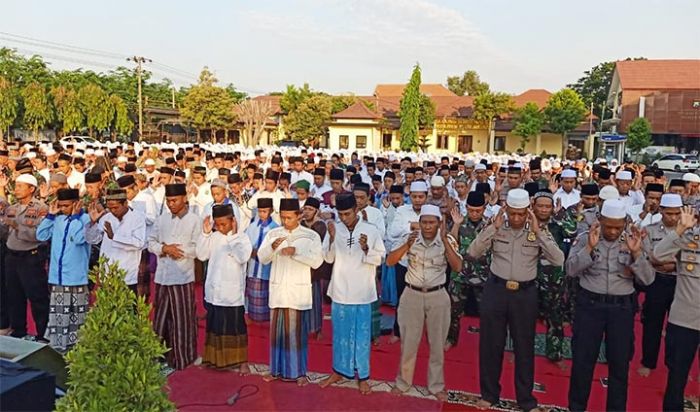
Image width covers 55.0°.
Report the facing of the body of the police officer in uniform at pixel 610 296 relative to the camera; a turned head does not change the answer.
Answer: toward the camera

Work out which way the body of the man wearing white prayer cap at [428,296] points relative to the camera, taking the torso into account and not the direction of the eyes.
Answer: toward the camera

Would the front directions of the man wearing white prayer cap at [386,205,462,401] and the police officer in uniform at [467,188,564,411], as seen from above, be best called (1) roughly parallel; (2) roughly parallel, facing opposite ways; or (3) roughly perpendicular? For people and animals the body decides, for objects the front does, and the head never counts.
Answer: roughly parallel

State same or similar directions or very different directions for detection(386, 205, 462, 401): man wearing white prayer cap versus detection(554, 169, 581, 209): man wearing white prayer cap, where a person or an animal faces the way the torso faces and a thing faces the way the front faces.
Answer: same or similar directions

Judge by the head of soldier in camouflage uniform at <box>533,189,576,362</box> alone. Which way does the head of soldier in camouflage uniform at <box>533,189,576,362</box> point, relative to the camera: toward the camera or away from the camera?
toward the camera

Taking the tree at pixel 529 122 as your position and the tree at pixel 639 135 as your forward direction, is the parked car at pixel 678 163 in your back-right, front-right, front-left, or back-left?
front-right

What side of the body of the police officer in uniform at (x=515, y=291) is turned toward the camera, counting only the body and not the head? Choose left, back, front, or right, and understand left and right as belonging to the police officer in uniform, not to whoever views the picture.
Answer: front

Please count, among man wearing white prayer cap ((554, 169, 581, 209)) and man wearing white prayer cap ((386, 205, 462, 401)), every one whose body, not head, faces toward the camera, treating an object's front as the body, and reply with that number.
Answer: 2

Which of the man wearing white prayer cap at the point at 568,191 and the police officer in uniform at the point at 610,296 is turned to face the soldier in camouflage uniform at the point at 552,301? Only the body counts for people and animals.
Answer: the man wearing white prayer cap

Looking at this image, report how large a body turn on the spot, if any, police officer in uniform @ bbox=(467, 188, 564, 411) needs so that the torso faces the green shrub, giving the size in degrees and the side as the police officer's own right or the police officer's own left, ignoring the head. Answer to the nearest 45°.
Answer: approximately 45° to the police officer's own right

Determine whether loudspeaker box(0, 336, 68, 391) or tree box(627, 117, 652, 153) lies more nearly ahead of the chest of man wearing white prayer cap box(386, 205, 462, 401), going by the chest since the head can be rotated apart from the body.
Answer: the loudspeaker

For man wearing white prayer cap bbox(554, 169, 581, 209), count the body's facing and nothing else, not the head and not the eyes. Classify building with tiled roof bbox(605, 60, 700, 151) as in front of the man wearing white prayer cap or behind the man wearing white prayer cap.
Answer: behind

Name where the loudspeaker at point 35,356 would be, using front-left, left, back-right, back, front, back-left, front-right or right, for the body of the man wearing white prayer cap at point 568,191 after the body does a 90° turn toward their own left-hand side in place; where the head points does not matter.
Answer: back-right
